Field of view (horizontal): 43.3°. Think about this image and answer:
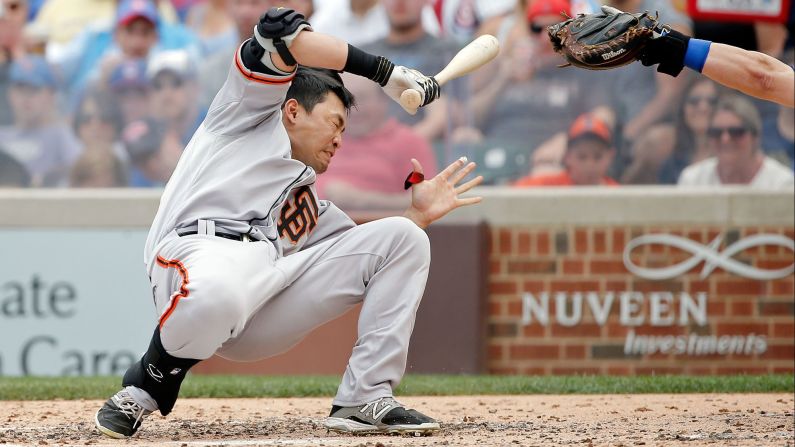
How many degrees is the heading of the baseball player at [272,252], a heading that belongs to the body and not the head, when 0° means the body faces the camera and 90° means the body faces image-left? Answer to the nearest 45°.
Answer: approximately 315°

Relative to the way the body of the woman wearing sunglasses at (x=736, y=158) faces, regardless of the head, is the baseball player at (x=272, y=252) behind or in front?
in front

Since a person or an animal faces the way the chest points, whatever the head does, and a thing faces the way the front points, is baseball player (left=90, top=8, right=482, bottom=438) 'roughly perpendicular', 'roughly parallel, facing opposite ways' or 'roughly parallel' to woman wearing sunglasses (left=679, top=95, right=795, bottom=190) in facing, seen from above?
roughly perpendicular

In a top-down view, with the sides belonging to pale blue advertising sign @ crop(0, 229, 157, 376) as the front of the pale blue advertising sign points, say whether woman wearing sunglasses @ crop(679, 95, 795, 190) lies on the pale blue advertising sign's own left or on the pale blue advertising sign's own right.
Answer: on the pale blue advertising sign's own left

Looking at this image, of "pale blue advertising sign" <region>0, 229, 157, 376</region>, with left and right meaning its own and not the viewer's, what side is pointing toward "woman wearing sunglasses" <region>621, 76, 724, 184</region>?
left

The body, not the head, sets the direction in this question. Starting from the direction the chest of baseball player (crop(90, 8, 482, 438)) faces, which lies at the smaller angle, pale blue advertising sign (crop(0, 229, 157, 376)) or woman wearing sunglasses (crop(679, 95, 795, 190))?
the woman wearing sunglasses

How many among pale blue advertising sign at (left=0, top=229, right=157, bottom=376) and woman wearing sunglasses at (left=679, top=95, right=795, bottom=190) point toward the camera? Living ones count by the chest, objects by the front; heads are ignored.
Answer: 2

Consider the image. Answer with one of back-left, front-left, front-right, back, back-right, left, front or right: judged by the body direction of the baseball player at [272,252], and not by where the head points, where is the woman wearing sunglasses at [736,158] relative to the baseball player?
left
